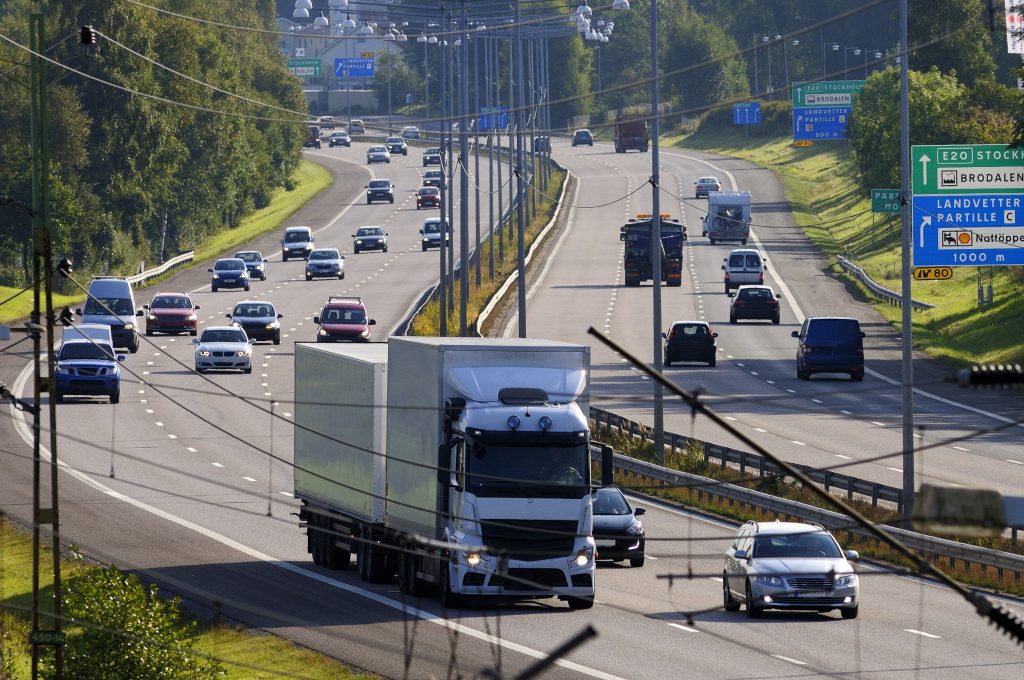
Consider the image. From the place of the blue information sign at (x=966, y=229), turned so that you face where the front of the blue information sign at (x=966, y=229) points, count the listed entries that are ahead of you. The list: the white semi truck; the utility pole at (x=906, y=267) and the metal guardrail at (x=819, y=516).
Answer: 3

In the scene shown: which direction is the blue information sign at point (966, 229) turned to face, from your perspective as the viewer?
facing the viewer

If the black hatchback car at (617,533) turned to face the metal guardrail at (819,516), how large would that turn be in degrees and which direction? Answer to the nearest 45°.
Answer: approximately 135° to its left

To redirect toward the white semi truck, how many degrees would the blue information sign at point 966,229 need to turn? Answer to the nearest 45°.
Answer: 0° — it already faces it

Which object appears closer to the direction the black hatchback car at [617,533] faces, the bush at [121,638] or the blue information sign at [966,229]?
the bush

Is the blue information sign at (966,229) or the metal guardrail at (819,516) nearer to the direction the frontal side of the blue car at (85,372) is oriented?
the metal guardrail

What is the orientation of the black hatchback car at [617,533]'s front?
toward the camera

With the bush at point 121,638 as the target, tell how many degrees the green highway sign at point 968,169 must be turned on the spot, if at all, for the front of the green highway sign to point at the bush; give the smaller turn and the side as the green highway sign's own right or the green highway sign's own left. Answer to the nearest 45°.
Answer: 0° — it already faces it

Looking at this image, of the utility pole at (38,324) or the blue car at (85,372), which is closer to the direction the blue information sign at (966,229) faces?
the utility pole

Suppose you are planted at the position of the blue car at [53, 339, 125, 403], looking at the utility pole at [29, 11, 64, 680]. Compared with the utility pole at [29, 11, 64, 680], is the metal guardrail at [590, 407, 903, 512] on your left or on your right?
left

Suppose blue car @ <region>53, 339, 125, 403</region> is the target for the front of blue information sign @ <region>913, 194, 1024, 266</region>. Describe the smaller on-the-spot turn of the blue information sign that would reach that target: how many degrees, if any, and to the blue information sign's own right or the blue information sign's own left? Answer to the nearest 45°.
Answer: approximately 90° to the blue information sign's own right

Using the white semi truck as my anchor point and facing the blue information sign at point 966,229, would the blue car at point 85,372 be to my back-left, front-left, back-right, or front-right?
front-left

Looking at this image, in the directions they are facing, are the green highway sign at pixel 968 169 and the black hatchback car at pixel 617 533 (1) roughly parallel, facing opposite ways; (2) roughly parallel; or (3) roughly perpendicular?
roughly parallel

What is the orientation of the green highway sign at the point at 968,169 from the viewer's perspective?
toward the camera

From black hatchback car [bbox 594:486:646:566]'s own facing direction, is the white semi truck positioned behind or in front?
in front
